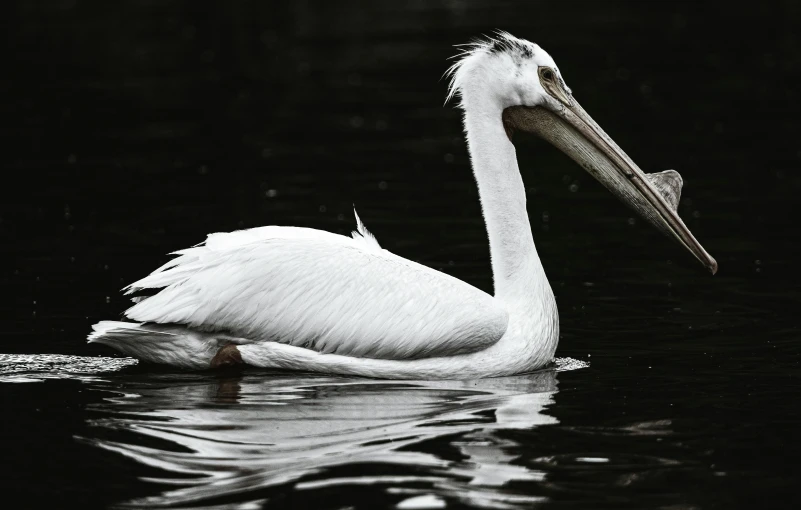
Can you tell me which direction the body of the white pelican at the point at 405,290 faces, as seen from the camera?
to the viewer's right
